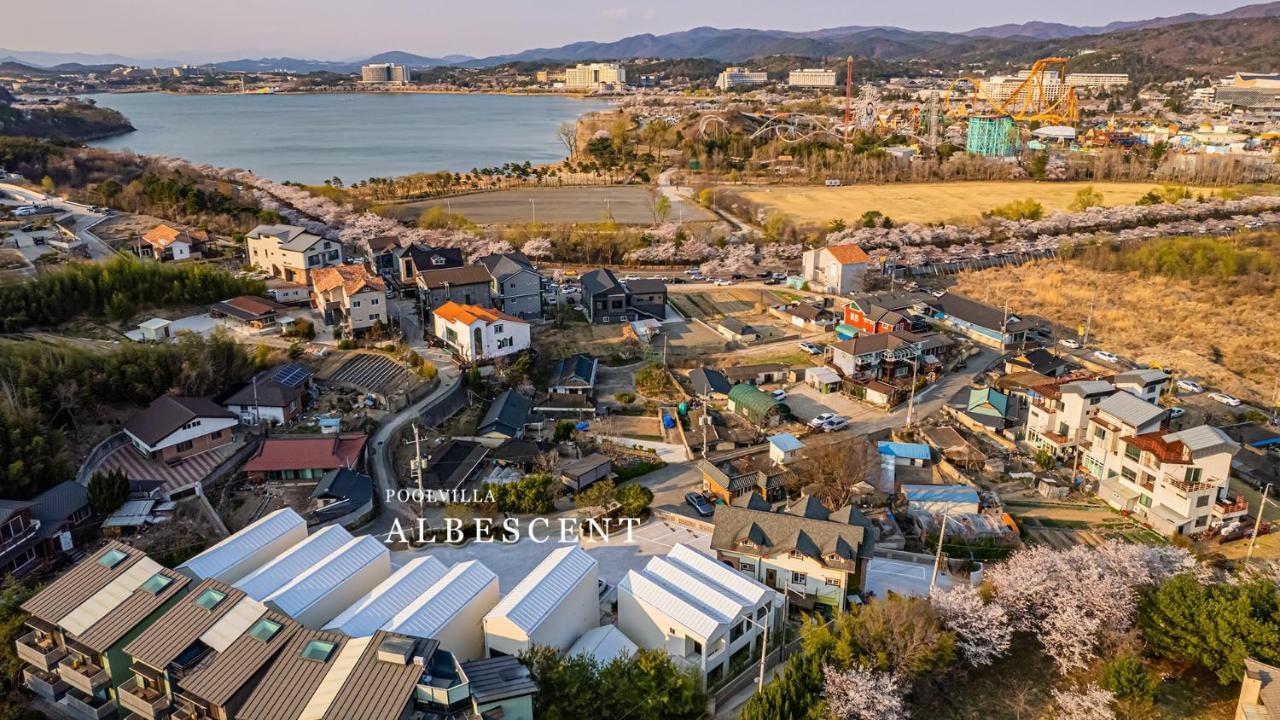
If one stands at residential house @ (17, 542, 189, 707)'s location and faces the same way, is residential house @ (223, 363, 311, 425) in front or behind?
behind

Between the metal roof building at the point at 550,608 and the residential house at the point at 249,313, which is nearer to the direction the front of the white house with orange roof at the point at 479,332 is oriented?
the metal roof building

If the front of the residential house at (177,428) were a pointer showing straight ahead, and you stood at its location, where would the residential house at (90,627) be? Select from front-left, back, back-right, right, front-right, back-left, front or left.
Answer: front-right

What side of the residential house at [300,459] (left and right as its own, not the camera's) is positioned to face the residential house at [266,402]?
back

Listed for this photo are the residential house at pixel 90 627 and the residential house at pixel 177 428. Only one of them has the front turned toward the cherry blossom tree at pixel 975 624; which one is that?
the residential house at pixel 177 428

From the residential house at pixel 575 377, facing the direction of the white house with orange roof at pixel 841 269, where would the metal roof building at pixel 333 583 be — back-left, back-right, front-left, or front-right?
back-right

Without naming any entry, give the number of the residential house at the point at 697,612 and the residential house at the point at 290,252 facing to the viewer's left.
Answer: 0

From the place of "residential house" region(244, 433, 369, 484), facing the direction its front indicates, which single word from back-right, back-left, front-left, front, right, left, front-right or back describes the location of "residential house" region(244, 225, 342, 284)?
back

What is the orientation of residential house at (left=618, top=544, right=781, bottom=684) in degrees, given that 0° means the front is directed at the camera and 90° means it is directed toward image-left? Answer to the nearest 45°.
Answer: approximately 315°

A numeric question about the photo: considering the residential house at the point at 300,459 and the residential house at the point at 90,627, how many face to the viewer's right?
0

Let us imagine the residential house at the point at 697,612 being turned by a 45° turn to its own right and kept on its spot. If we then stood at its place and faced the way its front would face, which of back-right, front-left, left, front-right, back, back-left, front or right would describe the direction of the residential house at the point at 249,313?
back-right

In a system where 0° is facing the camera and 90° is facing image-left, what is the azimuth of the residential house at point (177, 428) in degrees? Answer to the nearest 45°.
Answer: approximately 315°
